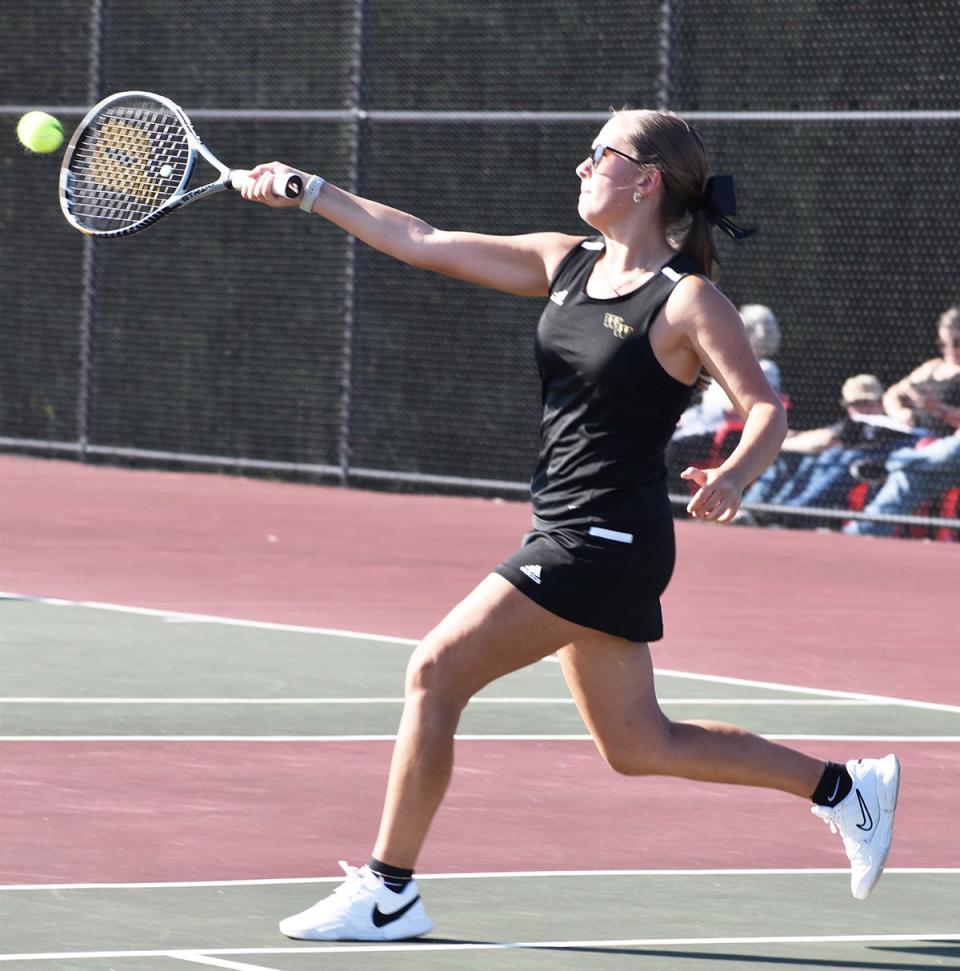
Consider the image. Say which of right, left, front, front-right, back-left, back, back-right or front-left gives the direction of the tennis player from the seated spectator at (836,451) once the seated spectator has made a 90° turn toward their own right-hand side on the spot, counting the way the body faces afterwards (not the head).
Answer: back-left

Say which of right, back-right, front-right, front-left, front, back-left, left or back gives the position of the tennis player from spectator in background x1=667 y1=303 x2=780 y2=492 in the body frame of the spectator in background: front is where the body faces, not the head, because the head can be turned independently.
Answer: front-left

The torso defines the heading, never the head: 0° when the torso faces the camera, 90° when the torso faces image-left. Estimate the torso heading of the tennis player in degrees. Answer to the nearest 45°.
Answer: approximately 45°

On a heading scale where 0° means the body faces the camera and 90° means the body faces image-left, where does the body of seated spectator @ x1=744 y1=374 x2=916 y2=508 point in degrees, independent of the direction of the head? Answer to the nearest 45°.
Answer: approximately 45°

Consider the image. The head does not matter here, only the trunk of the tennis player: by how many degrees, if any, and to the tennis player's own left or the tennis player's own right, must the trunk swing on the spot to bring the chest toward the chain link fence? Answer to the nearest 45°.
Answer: approximately 135° to the tennis player's own right

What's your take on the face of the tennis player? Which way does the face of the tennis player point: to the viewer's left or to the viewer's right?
to the viewer's left

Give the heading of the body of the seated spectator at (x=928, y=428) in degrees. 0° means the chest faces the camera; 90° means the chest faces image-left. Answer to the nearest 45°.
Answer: approximately 45°
